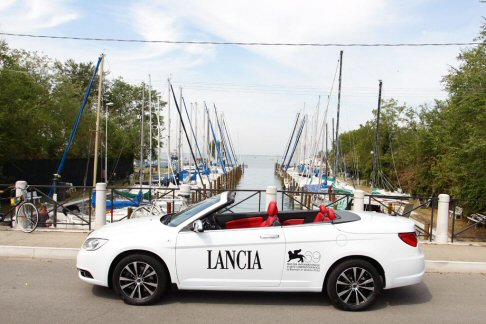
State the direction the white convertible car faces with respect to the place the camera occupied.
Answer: facing to the left of the viewer

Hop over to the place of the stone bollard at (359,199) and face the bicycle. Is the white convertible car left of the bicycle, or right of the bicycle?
left

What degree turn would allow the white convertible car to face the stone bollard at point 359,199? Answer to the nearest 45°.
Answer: approximately 135° to its right

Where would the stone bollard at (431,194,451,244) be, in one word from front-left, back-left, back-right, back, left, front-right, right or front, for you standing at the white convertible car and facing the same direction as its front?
back-right

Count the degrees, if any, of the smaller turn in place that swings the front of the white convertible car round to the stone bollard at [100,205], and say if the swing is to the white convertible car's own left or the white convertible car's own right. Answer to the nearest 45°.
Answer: approximately 45° to the white convertible car's own right

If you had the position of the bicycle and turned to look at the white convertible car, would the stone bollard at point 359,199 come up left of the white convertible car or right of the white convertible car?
left

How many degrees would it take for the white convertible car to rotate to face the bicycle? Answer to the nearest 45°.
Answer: approximately 45° to its right

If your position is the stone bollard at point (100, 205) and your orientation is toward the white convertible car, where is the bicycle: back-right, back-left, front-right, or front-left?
back-right

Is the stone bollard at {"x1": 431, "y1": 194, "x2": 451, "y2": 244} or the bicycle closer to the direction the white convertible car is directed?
the bicycle
